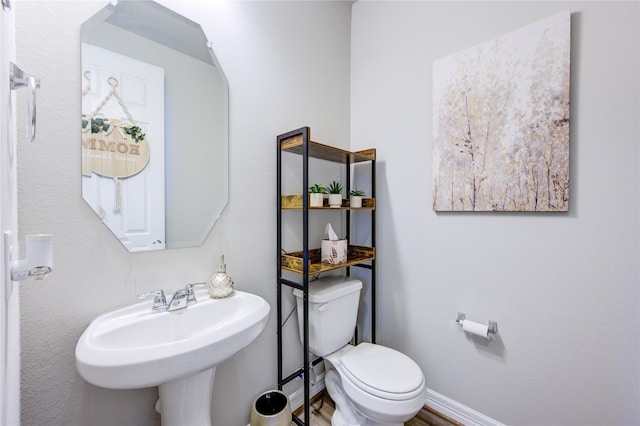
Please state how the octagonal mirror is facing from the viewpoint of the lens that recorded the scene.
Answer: facing the viewer and to the right of the viewer

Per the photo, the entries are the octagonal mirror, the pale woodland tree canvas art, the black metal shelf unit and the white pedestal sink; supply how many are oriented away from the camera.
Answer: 0

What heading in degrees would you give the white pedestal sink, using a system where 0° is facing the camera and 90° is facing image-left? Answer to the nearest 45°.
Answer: approximately 315°

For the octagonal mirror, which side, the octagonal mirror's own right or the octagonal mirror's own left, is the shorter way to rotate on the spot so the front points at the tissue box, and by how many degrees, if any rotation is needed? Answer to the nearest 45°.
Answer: approximately 45° to the octagonal mirror's own left

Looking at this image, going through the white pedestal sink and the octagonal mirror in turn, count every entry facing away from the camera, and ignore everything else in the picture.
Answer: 0

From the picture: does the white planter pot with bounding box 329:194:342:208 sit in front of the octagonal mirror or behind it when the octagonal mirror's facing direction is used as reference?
in front

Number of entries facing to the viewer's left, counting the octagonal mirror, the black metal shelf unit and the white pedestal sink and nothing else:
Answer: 0

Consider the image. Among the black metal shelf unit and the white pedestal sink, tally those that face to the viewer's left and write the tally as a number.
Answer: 0

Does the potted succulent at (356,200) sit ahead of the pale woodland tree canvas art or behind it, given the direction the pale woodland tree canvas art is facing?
ahead

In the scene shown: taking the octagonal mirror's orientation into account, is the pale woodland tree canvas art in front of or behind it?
in front

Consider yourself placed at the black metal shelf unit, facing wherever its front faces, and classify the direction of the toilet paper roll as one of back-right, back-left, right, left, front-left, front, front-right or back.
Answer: front-left
